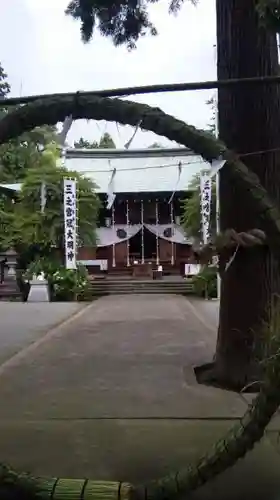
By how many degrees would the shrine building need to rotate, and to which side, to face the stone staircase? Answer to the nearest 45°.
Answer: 0° — it already faces it

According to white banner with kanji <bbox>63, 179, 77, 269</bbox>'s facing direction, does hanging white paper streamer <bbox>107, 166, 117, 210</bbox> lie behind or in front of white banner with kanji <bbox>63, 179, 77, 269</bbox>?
behind

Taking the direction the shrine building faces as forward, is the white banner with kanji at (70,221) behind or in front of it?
in front

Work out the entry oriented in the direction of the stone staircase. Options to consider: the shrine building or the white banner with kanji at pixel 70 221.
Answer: the shrine building

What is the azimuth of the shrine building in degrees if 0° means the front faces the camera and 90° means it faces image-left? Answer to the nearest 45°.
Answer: approximately 0°

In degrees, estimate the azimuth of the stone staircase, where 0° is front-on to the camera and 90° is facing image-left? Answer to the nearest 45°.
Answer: approximately 0°
